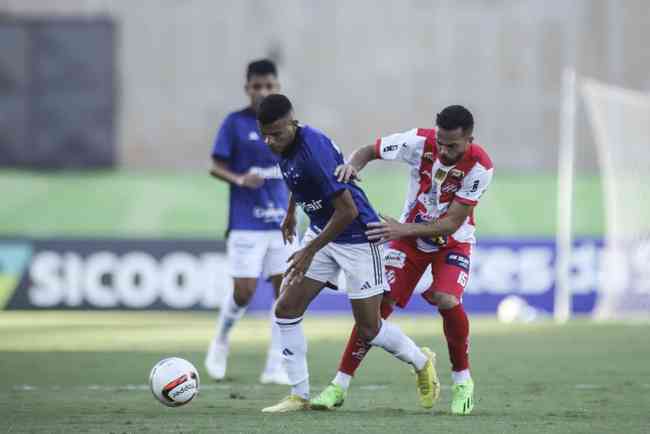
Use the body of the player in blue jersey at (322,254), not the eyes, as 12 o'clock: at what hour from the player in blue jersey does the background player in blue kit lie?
The background player in blue kit is roughly at 4 o'clock from the player in blue jersey.

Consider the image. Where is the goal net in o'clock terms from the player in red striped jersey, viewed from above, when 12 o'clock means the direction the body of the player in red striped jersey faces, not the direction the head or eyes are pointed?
The goal net is roughly at 5 o'clock from the player in red striped jersey.

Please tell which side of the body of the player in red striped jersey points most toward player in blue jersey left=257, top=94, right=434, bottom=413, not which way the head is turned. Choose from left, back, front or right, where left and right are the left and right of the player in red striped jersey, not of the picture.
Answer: front

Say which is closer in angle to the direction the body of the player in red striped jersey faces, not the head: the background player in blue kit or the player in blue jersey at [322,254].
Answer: the player in blue jersey

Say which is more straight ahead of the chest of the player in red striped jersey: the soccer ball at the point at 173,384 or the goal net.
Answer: the soccer ball

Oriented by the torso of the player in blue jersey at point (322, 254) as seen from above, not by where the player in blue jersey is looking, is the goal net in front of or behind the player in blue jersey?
behind

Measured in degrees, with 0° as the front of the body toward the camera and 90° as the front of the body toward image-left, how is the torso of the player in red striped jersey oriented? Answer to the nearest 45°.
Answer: approximately 45°

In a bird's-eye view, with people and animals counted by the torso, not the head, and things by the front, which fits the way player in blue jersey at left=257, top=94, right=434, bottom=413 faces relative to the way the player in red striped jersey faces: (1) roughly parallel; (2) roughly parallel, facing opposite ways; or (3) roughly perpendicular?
roughly parallel

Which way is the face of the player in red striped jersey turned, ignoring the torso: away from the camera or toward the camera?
toward the camera

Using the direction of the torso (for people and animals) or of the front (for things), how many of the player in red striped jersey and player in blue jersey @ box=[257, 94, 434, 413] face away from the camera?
0

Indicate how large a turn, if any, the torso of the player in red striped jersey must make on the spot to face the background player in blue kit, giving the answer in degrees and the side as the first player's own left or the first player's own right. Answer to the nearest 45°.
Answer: approximately 90° to the first player's own right

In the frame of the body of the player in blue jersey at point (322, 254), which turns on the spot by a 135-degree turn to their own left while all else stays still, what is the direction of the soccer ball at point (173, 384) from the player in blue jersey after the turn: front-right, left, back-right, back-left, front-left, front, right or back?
back
